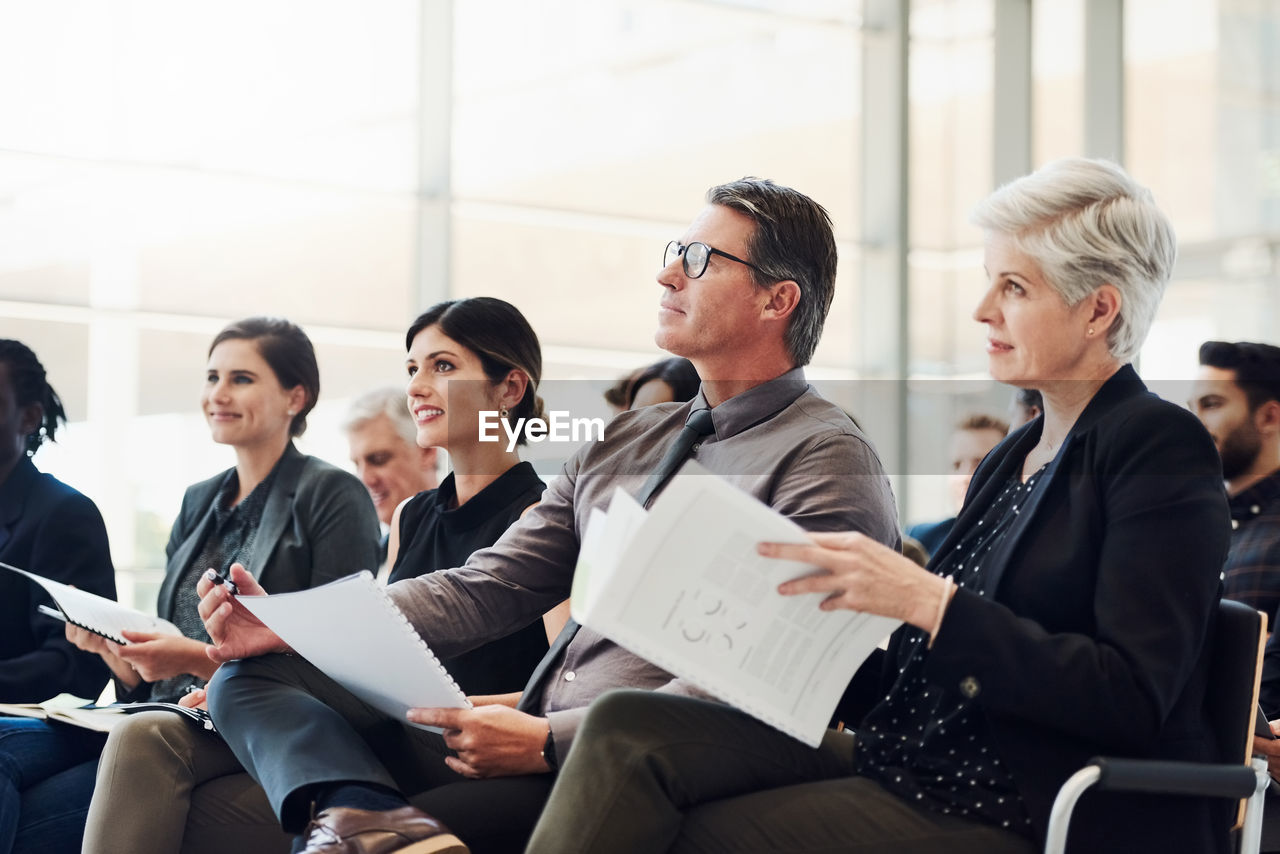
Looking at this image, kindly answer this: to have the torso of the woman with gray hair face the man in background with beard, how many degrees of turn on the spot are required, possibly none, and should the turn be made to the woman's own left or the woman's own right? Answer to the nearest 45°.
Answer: approximately 90° to the woman's own right

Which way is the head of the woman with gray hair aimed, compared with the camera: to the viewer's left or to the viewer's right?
to the viewer's left

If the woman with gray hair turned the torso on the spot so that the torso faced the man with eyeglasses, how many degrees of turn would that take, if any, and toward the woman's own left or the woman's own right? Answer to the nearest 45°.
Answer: approximately 45° to the woman's own right

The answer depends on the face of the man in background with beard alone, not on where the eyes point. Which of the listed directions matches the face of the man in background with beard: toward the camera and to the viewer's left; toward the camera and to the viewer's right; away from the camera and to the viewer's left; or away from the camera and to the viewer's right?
toward the camera and to the viewer's left

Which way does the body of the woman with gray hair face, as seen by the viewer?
to the viewer's left

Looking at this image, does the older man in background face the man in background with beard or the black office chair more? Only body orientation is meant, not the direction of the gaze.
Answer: the black office chair

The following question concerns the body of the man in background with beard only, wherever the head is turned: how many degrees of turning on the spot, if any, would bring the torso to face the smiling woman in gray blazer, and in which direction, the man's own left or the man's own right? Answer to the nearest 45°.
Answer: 0° — they already face them

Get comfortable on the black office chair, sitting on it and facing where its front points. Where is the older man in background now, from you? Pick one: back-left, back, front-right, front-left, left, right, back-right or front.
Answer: front-right

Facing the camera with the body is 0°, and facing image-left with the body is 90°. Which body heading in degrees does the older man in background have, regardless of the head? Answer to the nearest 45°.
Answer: approximately 45°

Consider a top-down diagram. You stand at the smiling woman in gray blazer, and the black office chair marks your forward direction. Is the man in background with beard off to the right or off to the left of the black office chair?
left

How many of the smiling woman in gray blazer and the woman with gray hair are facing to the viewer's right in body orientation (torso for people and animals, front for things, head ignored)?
0

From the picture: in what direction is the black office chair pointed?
to the viewer's left

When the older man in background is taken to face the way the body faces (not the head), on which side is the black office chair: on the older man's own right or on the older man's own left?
on the older man's own left
